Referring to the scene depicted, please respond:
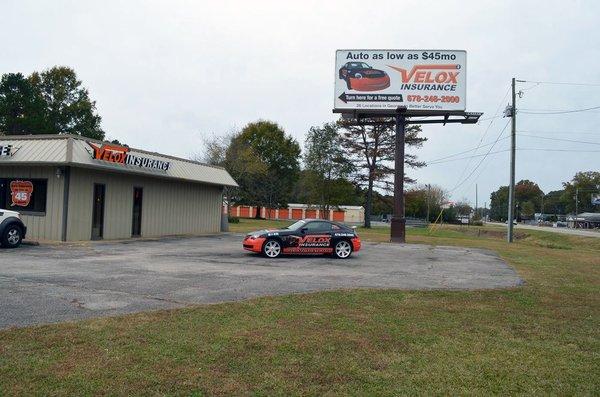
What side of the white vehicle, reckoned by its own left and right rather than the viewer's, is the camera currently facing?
right

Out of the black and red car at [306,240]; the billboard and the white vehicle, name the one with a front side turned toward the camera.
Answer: the billboard

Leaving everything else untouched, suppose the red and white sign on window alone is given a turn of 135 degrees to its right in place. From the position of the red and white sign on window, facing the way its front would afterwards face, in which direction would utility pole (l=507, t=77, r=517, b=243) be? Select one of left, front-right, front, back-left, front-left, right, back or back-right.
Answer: back-right

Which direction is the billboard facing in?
toward the camera

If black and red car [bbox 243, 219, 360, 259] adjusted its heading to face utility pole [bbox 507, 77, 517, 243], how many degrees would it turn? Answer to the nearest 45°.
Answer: approximately 135° to its right

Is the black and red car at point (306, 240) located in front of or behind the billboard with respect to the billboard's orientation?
in front

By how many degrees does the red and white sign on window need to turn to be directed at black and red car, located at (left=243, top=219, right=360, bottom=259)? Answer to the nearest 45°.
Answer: approximately 45° to its left

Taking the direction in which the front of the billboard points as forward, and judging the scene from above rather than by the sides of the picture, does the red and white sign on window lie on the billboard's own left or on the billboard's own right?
on the billboard's own right

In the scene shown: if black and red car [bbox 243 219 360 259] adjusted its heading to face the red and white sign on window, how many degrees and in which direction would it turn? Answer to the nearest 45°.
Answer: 0° — it already faces it

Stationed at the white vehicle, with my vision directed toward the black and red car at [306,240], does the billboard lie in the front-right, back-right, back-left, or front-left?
front-left

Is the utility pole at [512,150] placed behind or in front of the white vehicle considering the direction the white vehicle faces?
in front

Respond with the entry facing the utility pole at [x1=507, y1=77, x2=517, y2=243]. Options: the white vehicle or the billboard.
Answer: the white vehicle

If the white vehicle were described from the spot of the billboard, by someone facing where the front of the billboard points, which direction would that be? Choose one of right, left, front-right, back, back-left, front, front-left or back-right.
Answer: front-right

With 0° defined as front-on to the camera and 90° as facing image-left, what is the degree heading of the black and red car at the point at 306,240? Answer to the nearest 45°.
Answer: approximately 90°

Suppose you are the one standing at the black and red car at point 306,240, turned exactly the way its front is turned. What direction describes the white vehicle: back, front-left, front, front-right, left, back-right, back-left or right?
front
